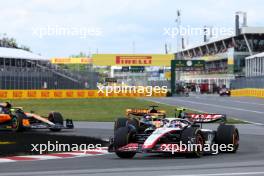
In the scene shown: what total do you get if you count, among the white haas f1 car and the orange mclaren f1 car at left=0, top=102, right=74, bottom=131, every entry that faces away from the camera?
0

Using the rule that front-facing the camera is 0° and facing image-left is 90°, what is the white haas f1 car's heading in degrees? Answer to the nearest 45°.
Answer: approximately 45°

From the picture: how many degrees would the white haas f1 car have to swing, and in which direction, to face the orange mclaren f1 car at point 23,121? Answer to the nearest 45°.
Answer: approximately 90° to its right
